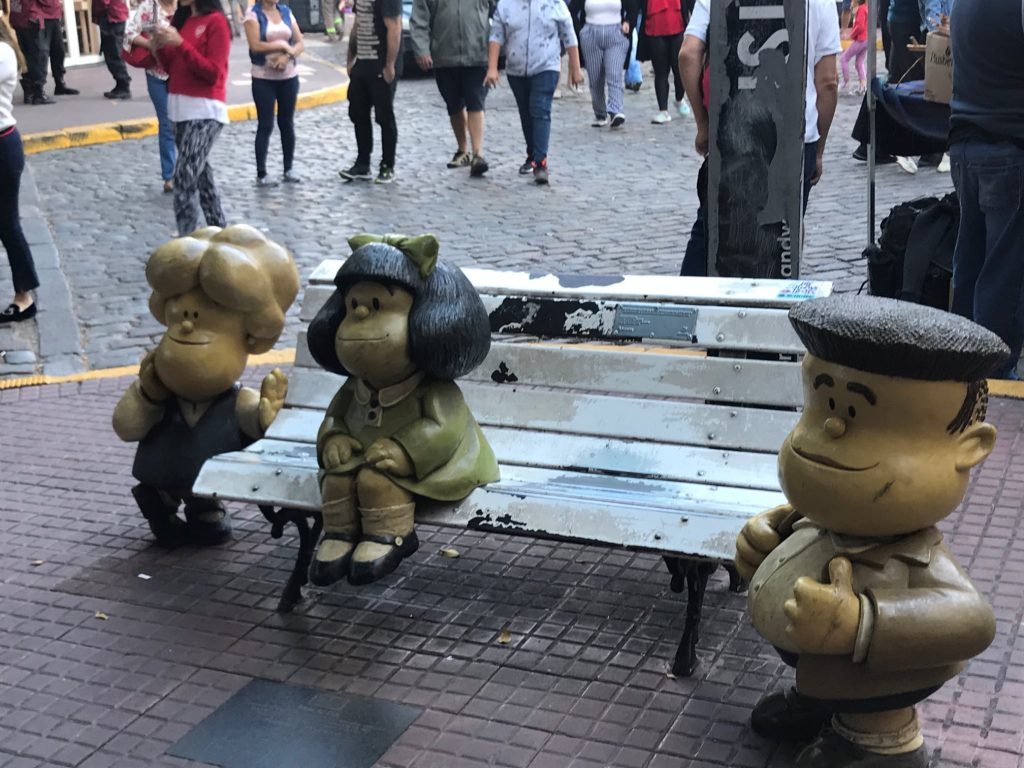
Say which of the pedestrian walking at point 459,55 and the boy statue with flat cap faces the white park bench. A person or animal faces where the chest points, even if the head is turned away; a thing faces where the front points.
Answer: the pedestrian walking

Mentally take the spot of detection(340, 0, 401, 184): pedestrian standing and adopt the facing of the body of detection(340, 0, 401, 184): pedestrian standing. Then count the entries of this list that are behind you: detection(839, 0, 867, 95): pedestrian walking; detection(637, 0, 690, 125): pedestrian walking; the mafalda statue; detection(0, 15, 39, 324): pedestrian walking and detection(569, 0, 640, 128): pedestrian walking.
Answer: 3

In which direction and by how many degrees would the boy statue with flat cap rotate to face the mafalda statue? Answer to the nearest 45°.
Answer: approximately 90° to its right

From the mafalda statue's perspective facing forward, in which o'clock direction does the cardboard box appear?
The cardboard box is roughly at 6 o'clock from the mafalda statue.

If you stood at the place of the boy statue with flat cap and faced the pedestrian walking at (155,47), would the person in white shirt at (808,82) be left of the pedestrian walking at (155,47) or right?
right

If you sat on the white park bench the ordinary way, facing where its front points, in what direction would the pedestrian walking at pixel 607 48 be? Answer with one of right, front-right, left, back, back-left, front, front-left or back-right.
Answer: back-right

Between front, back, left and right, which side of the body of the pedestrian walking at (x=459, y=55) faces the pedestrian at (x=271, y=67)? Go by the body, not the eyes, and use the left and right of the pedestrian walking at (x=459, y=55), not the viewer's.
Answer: right

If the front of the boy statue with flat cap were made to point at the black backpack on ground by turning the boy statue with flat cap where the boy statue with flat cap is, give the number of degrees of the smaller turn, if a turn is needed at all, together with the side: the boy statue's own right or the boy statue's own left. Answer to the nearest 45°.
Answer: approximately 135° to the boy statue's own right
